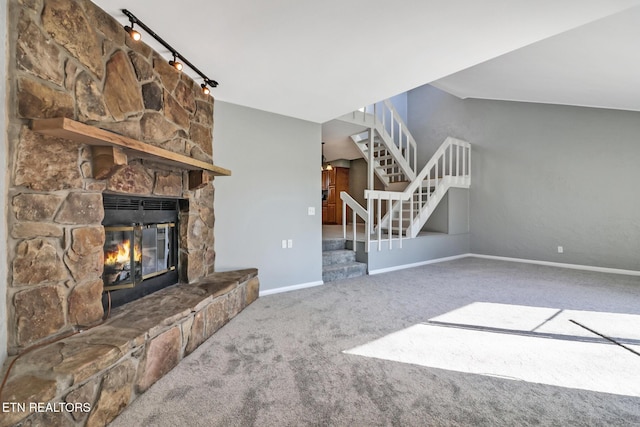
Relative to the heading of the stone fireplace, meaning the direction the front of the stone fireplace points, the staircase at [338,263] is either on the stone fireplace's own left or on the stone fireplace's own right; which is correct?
on the stone fireplace's own left

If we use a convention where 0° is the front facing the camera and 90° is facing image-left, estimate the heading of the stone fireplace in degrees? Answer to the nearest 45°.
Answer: approximately 315°
